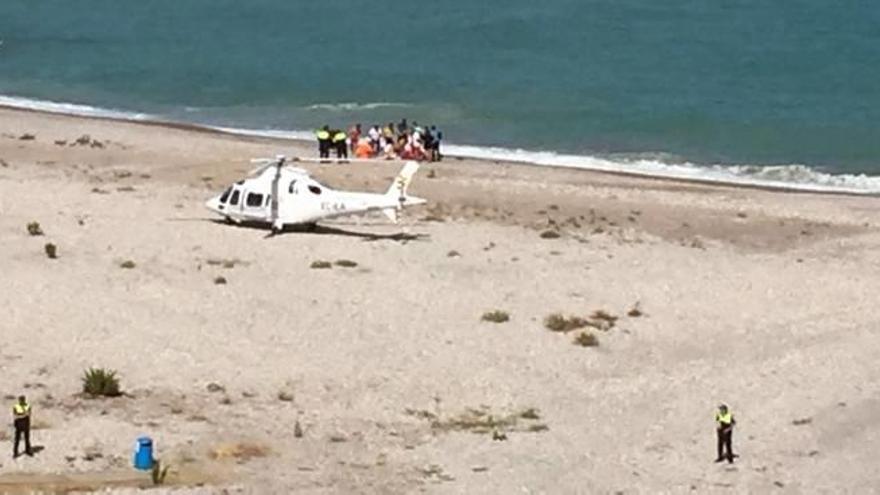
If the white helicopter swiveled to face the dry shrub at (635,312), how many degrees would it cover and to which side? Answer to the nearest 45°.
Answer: approximately 135° to its left

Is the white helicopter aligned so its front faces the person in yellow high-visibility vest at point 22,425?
no

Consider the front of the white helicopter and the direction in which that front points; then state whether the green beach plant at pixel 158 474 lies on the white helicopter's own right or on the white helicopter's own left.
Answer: on the white helicopter's own left

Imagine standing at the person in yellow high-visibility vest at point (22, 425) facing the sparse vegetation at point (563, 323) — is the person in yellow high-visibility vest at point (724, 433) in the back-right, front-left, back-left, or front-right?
front-right

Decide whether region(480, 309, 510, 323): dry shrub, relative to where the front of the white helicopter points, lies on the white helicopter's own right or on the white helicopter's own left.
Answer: on the white helicopter's own left

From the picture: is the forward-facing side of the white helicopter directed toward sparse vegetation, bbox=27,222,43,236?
yes

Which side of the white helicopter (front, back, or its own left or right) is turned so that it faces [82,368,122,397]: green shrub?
left

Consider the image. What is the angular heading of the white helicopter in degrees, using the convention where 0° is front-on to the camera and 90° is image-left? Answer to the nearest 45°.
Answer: approximately 90°

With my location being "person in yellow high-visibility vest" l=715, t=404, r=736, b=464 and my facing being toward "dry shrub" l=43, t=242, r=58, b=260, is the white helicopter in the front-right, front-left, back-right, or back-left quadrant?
front-right

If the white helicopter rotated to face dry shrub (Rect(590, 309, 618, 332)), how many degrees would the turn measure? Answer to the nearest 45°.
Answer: approximately 135° to its left
